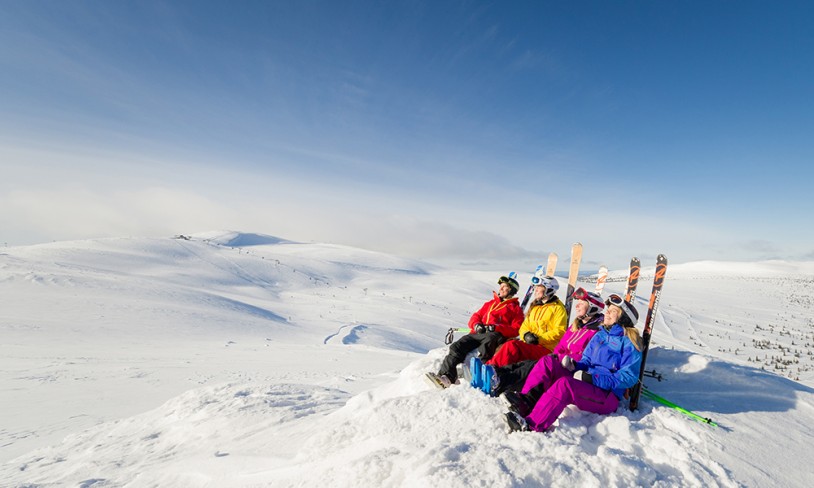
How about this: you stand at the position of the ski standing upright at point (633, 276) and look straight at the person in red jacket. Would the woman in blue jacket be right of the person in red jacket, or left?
left

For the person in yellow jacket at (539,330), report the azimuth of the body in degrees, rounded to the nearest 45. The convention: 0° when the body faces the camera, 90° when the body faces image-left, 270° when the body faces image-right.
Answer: approximately 45°

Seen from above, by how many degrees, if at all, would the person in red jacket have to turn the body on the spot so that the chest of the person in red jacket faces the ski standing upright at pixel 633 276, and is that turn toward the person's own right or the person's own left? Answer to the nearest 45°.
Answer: approximately 180°

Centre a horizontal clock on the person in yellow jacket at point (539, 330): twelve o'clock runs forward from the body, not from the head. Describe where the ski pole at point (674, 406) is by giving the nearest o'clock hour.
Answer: The ski pole is roughly at 9 o'clock from the person in yellow jacket.

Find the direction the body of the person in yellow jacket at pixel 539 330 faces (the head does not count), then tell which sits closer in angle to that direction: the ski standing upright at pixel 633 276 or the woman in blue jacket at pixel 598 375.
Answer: the woman in blue jacket

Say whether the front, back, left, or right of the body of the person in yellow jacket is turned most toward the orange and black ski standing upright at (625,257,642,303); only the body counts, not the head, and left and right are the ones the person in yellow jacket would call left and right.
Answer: back

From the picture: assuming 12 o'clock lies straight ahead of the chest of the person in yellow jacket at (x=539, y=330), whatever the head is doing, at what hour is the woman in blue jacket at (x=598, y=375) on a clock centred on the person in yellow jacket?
The woman in blue jacket is roughly at 10 o'clock from the person in yellow jacket.

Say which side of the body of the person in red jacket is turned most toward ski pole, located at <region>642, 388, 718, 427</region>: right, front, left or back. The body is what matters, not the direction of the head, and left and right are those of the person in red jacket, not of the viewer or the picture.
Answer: left

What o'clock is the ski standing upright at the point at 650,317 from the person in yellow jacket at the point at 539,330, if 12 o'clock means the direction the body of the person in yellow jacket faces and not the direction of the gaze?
The ski standing upright is roughly at 7 o'clock from the person in yellow jacket.
